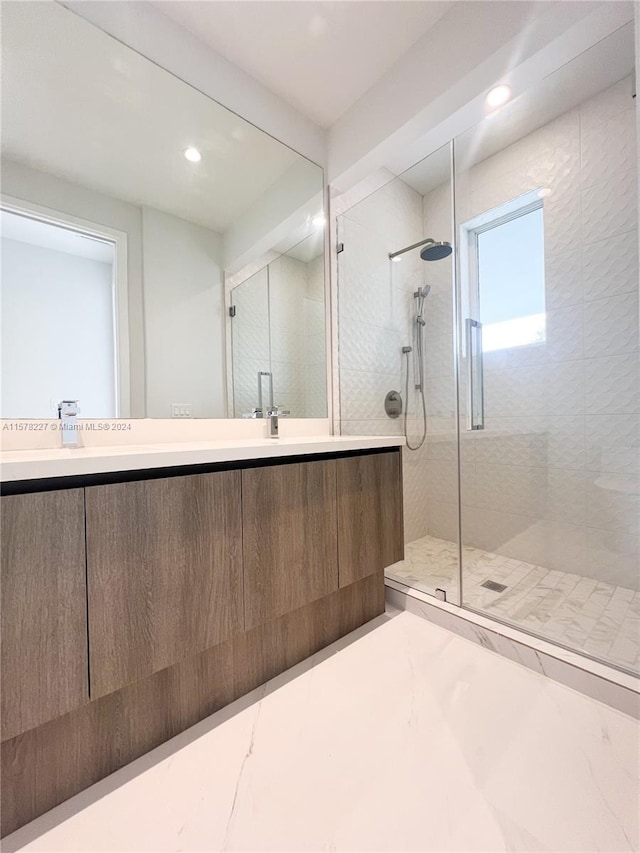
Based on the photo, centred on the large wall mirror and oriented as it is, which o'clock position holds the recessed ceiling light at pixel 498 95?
The recessed ceiling light is roughly at 11 o'clock from the large wall mirror.

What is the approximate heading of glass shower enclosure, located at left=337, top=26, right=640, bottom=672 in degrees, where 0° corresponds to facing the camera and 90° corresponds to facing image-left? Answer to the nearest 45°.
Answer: approximately 45°

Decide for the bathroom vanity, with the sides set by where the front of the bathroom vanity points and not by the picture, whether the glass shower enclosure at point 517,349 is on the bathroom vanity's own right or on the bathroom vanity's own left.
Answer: on the bathroom vanity's own left
